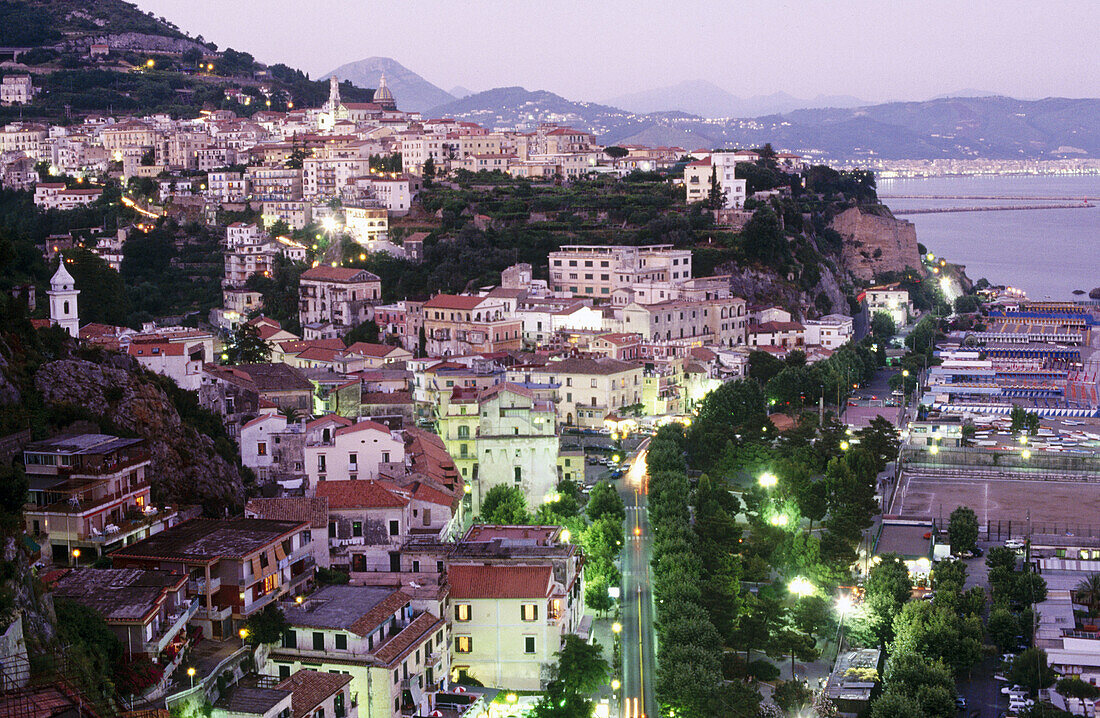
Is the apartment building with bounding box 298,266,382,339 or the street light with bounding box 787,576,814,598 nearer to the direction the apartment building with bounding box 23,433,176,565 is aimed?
the street light

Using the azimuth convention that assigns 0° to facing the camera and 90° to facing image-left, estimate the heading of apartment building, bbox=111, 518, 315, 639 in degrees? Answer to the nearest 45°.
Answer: approximately 315°

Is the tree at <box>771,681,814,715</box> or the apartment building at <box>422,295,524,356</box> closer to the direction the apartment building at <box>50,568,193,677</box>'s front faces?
the tree

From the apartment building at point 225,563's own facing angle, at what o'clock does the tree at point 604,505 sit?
The tree is roughly at 9 o'clock from the apartment building.

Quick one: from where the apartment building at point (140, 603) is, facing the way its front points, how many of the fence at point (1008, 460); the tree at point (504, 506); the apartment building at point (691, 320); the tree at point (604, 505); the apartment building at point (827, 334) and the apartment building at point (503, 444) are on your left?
6

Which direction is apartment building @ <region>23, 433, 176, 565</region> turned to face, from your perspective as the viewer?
facing the viewer and to the right of the viewer

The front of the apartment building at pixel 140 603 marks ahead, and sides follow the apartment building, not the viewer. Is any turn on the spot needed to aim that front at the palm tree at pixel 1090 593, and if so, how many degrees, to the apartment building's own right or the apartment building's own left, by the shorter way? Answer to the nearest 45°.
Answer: approximately 45° to the apartment building's own left

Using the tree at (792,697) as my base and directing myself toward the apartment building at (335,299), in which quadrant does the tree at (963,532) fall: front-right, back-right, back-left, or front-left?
front-right

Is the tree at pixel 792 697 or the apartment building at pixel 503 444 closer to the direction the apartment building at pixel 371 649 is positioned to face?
the tree

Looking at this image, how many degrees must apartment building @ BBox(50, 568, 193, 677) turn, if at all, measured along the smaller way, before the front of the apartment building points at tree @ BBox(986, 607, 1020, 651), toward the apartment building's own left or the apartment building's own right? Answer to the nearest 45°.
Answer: approximately 45° to the apartment building's own left

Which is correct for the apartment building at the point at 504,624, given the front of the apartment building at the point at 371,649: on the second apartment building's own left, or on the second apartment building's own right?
on the second apartment building's own left

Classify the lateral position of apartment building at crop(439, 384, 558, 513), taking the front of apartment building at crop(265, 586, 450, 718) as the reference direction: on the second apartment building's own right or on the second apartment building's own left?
on the second apartment building's own left

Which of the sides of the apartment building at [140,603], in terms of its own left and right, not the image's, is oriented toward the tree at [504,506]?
left

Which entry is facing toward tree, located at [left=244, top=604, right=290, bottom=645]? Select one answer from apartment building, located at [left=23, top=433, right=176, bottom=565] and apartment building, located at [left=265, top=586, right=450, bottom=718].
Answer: apartment building, located at [left=23, top=433, right=176, bottom=565]

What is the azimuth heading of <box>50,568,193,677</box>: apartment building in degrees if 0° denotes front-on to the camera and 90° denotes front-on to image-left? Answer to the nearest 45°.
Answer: approximately 315°

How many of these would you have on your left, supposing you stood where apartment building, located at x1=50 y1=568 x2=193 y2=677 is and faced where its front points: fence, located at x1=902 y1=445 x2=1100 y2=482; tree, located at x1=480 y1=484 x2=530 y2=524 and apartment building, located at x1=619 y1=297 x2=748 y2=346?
3

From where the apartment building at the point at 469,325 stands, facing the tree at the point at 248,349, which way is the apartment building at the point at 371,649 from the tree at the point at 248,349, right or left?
left
